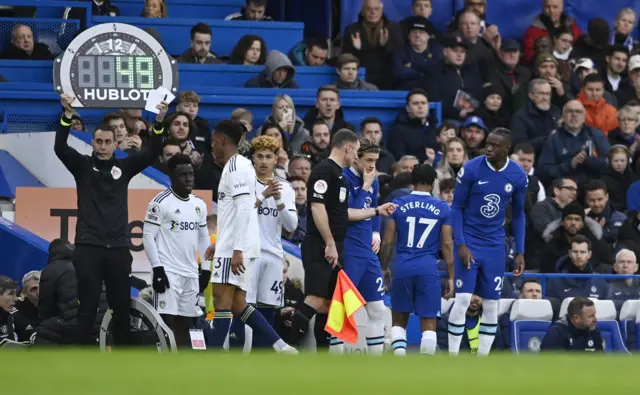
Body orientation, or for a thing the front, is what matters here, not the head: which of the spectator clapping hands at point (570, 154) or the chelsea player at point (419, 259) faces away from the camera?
the chelsea player

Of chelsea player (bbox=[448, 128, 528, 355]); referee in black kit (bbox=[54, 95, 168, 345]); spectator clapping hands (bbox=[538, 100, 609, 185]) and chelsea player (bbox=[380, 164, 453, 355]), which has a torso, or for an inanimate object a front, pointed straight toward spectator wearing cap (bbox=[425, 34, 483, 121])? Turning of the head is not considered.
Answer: chelsea player (bbox=[380, 164, 453, 355])

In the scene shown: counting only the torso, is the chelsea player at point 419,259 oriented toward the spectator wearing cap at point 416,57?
yes

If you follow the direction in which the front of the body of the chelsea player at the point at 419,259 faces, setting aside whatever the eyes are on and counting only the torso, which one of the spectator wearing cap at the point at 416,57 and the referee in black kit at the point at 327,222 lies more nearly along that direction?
the spectator wearing cap

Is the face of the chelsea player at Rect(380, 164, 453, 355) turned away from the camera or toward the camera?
away from the camera

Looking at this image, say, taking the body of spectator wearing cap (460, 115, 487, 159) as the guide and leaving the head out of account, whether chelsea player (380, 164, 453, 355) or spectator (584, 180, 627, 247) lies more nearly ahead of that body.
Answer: the chelsea player
